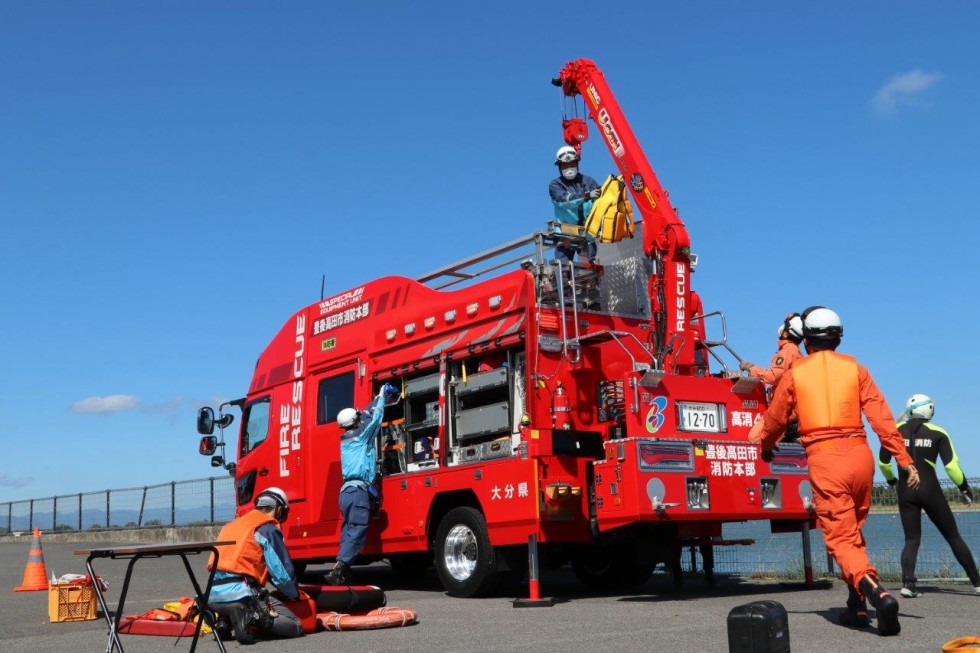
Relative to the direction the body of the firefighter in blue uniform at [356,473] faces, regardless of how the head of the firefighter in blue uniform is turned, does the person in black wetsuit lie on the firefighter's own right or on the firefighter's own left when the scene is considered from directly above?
on the firefighter's own right

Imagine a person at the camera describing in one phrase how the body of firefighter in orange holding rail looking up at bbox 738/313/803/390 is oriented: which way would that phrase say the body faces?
to the viewer's left

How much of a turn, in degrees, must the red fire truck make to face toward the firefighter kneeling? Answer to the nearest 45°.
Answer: approximately 90° to its left

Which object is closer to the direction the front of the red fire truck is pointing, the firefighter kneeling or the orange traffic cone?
the orange traffic cone

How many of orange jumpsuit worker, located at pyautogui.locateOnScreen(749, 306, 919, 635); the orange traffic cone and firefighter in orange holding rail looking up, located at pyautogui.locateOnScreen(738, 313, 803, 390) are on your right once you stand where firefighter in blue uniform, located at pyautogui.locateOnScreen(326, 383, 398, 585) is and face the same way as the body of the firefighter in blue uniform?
2

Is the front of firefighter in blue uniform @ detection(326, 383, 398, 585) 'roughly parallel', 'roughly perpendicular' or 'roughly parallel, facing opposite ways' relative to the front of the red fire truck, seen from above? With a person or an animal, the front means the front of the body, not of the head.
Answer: roughly perpendicular

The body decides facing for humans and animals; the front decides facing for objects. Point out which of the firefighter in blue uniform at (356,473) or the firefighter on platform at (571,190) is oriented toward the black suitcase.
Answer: the firefighter on platform

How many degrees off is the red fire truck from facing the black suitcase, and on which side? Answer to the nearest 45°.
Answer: approximately 135° to its left

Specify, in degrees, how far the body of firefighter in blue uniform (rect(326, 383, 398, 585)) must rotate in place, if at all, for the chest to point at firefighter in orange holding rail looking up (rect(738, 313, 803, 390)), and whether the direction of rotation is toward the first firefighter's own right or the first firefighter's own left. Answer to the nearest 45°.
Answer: approximately 90° to the first firefighter's own right

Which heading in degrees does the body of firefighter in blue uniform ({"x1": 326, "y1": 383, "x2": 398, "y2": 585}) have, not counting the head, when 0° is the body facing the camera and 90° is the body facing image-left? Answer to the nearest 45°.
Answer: approximately 225°

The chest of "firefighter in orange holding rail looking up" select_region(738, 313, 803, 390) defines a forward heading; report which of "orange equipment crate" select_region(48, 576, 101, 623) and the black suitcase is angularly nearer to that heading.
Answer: the orange equipment crate

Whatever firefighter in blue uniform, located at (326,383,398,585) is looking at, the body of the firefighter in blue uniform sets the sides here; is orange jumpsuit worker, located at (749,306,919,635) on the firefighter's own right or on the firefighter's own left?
on the firefighter's own right

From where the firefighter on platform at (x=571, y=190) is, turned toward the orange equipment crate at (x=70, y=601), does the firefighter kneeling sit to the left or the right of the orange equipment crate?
left

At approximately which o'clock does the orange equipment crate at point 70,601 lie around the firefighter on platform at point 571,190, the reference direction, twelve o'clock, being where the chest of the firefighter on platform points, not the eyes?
The orange equipment crate is roughly at 2 o'clock from the firefighter on platform.

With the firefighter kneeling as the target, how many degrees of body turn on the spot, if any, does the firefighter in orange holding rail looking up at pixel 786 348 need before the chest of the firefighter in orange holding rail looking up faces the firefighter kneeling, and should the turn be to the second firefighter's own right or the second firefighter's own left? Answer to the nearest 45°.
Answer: approximately 45° to the second firefighter's own left

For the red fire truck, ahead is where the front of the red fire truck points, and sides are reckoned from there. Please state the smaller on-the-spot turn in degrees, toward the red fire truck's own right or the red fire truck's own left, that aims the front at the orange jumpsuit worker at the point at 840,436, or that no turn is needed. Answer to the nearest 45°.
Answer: approximately 180°
